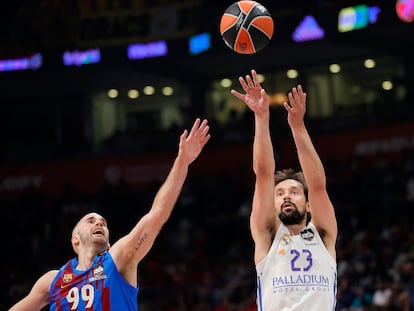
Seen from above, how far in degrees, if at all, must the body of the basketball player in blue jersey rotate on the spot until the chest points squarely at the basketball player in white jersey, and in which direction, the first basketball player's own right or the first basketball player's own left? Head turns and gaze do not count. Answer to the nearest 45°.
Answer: approximately 90° to the first basketball player's own left

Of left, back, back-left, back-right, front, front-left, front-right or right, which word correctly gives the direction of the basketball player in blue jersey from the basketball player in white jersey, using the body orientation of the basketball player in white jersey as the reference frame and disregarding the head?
right

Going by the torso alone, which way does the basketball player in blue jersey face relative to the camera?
toward the camera

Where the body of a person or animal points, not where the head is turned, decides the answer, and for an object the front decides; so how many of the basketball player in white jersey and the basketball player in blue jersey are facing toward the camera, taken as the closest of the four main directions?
2

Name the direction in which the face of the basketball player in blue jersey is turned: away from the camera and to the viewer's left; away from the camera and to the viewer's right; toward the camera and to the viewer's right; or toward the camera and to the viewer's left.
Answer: toward the camera and to the viewer's right

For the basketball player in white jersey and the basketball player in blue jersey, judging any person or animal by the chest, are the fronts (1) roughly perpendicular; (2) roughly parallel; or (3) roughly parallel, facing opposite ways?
roughly parallel
